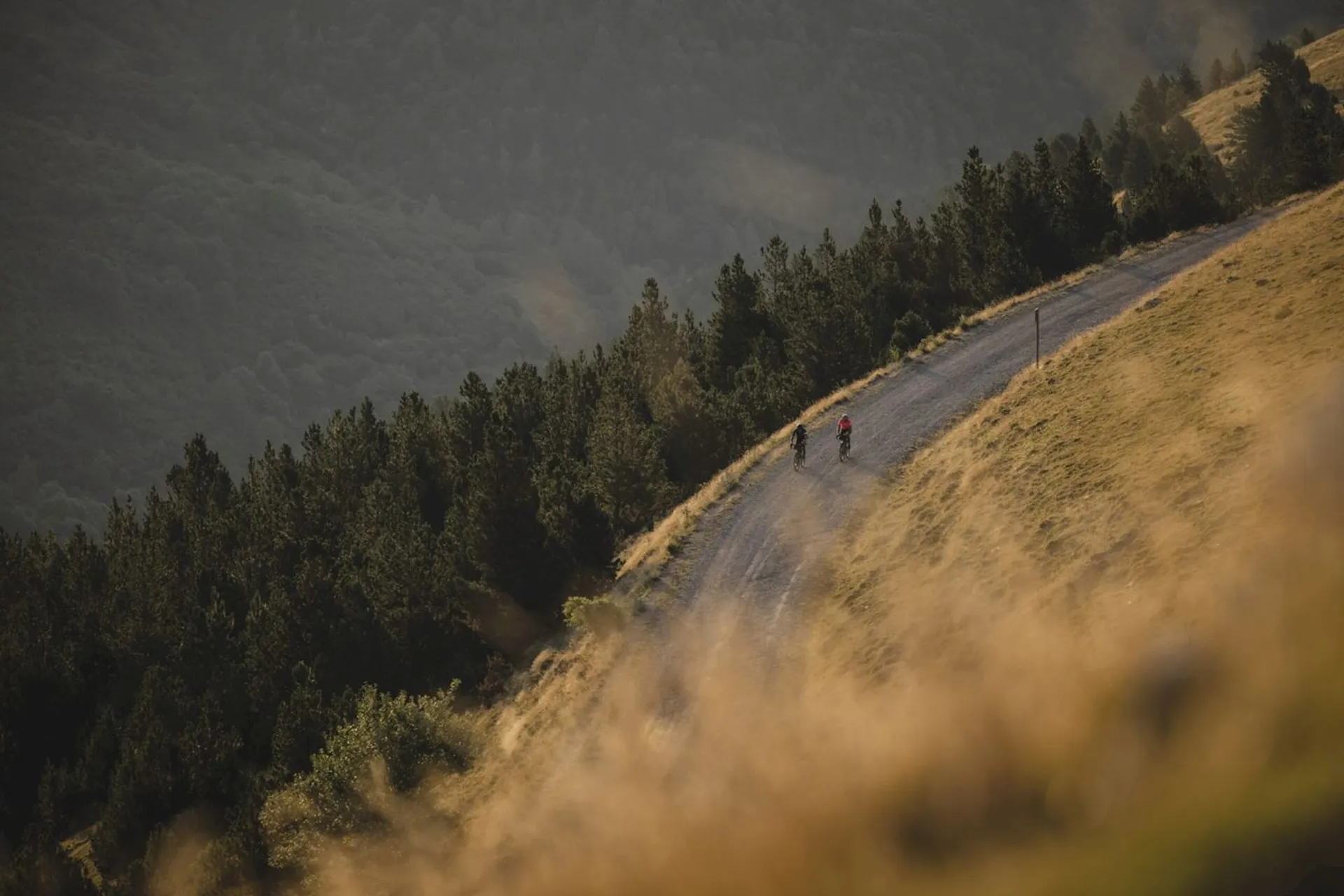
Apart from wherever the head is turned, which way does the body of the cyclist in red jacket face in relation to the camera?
toward the camera

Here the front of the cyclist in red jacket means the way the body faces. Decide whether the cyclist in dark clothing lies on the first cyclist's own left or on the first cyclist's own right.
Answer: on the first cyclist's own right
